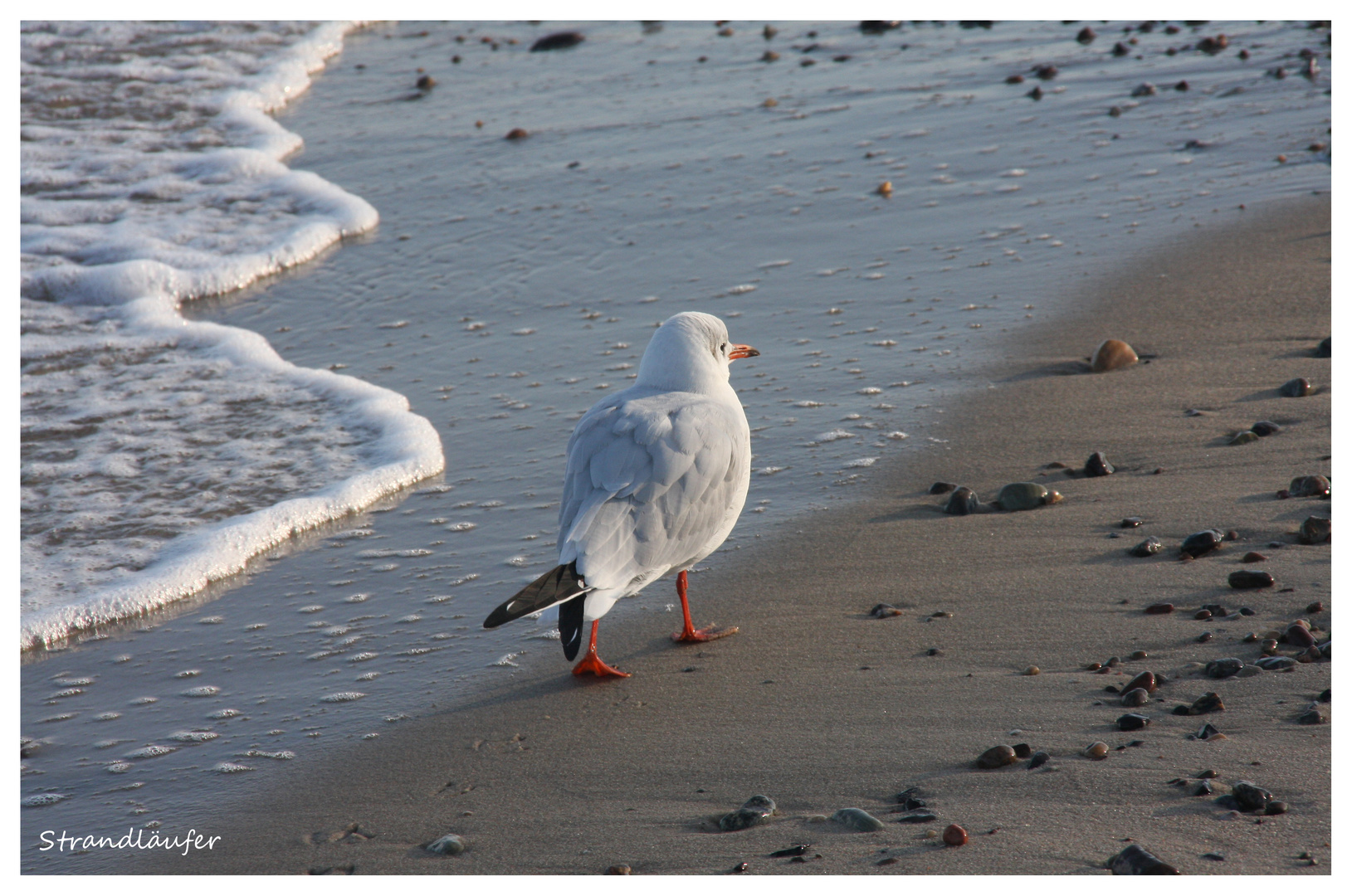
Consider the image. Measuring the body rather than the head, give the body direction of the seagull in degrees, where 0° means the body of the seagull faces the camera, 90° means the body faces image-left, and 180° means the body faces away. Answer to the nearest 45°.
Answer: approximately 225°

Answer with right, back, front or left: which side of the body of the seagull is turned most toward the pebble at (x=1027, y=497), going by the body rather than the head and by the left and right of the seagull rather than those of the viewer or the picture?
front

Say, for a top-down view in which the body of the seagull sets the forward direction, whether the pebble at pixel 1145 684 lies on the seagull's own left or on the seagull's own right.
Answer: on the seagull's own right

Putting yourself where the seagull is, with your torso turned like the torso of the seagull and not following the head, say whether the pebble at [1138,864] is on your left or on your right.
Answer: on your right

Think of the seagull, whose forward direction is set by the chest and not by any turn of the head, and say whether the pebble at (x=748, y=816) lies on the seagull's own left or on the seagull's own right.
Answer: on the seagull's own right
